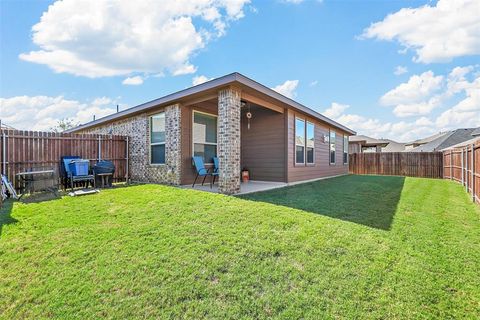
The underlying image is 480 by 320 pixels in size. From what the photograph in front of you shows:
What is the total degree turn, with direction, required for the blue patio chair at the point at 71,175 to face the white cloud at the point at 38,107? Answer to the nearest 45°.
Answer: approximately 135° to its left

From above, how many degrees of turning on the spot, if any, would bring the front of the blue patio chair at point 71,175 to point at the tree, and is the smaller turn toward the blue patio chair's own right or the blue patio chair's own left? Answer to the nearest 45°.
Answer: approximately 135° to the blue patio chair's own left

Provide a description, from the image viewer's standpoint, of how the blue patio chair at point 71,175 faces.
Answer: facing the viewer and to the right of the viewer

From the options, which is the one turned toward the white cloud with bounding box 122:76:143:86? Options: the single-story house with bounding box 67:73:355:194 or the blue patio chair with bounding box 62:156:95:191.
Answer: the single-story house

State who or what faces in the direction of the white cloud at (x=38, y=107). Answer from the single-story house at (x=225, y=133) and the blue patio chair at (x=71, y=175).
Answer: the single-story house
